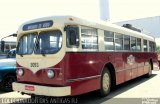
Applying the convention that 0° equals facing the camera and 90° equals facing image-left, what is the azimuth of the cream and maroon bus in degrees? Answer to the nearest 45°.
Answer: approximately 45°
